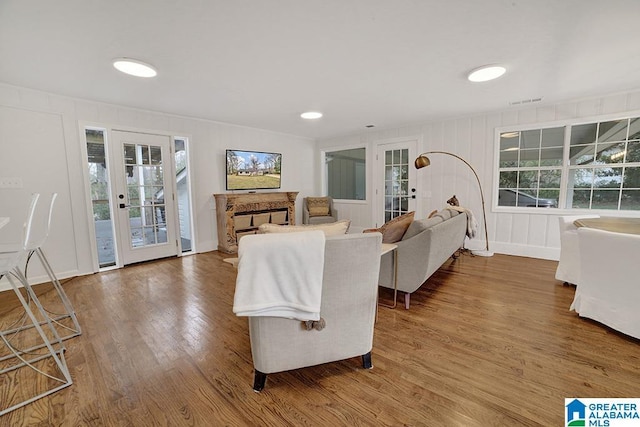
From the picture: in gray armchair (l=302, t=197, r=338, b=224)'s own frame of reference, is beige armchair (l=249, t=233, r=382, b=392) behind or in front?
in front

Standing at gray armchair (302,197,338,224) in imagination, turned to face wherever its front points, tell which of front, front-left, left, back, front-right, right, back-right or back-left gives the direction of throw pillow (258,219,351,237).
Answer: front

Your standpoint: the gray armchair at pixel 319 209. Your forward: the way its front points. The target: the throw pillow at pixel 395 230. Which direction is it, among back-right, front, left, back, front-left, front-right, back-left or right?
front

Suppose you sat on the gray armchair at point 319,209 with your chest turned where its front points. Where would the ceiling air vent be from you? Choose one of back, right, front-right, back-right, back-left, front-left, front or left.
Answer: front-left

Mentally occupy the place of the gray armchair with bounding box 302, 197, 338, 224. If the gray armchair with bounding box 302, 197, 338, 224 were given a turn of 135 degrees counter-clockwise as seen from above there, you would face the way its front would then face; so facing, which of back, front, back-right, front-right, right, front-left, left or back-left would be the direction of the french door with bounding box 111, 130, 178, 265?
back

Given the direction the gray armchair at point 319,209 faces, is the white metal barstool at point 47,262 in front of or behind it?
in front

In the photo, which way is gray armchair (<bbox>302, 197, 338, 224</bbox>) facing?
toward the camera

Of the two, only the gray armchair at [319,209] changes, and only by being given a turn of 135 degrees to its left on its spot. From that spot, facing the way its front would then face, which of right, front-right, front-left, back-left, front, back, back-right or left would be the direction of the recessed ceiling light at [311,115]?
back-right

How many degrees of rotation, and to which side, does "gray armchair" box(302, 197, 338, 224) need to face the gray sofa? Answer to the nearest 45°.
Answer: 0° — it already faces it

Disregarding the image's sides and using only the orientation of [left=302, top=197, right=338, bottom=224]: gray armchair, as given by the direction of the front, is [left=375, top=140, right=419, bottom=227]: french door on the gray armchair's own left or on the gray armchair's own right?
on the gray armchair's own left

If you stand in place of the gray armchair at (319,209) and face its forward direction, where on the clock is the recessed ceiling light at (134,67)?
The recessed ceiling light is roughly at 1 o'clock from the gray armchair.

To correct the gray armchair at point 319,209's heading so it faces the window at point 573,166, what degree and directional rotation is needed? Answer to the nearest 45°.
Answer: approximately 45° to its left
